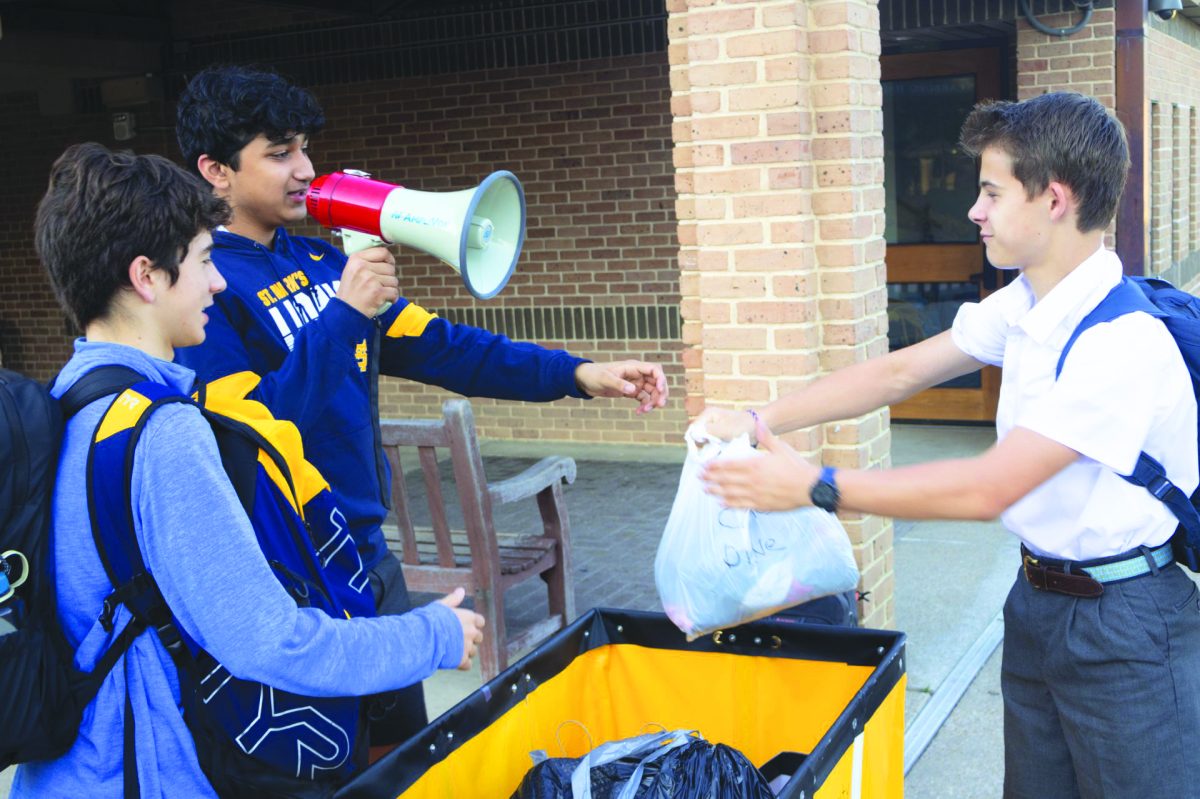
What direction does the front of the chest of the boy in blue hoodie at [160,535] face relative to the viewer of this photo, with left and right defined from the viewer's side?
facing to the right of the viewer

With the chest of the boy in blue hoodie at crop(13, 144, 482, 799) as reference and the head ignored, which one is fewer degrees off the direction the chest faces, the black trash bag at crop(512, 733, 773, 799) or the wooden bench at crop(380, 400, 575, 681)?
the black trash bag

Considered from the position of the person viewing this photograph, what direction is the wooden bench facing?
facing away from the viewer and to the right of the viewer

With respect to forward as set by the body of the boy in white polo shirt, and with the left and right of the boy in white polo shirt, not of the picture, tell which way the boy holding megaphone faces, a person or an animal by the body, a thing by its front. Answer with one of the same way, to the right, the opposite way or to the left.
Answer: the opposite way

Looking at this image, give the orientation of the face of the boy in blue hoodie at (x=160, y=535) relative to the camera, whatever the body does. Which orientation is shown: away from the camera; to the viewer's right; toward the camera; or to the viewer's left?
to the viewer's right

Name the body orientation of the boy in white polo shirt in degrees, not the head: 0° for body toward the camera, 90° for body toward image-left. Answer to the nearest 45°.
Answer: approximately 90°

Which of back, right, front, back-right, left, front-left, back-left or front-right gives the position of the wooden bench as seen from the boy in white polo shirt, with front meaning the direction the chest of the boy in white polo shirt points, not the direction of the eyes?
front-right

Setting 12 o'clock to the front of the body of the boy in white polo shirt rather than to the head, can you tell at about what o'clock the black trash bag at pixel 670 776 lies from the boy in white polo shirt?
The black trash bag is roughly at 11 o'clock from the boy in white polo shirt.

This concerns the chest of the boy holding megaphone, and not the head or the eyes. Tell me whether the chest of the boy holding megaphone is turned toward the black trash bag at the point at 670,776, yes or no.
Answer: yes

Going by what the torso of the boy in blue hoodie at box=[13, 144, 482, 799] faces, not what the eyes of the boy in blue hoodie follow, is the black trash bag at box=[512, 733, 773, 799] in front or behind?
in front
